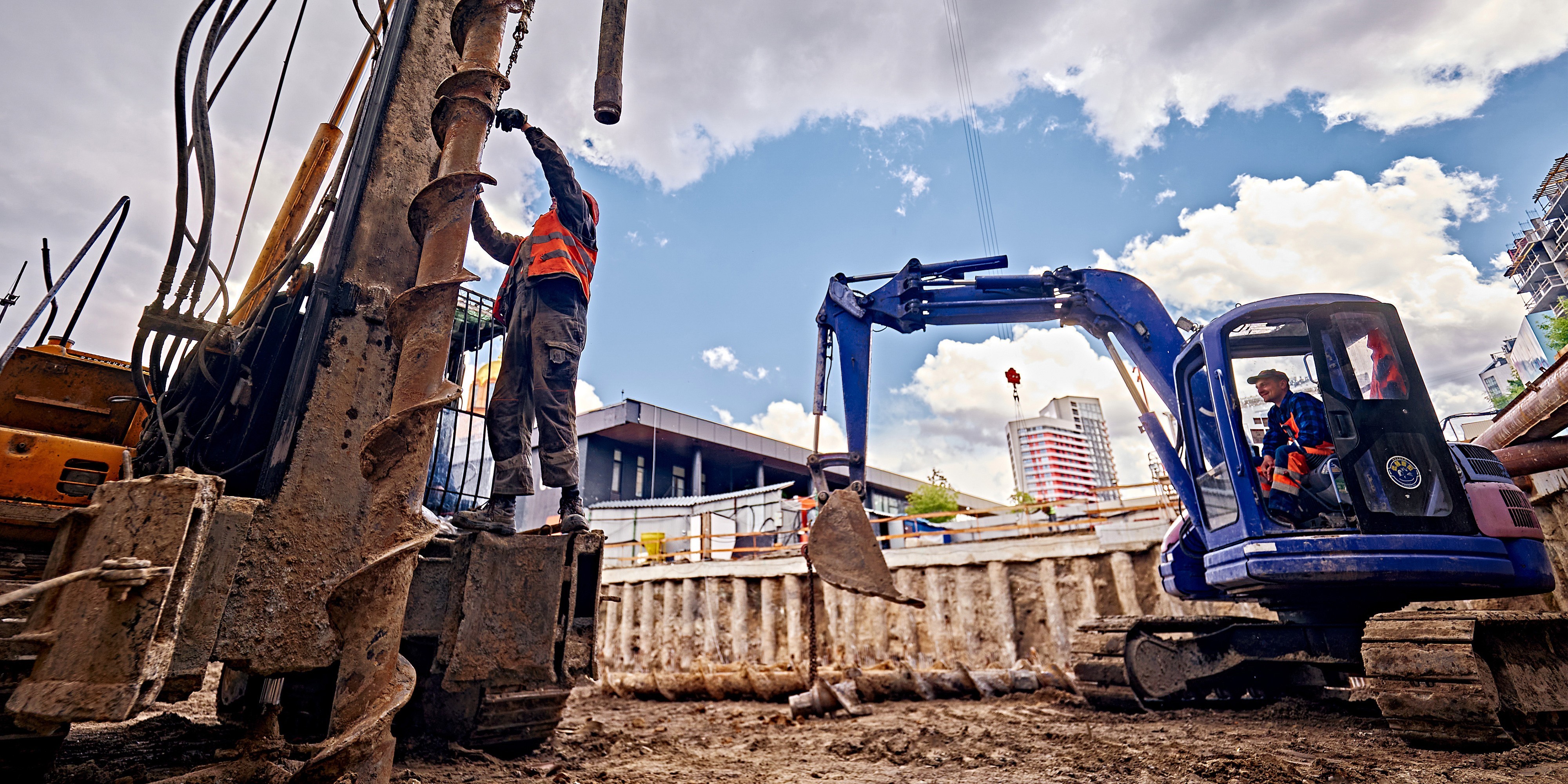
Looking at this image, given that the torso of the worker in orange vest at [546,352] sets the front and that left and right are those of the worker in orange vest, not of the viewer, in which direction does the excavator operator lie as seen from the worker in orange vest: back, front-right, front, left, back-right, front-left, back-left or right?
back-left

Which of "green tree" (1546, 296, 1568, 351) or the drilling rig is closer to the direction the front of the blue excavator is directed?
the drilling rig

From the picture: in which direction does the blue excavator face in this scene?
to the viewer's left

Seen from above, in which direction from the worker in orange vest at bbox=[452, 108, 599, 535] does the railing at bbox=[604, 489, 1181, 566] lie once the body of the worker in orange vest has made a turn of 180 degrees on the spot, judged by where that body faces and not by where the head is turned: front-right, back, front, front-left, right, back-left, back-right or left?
front

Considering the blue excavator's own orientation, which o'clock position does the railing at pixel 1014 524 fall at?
The railing is roughly at 2 o'clock from the blue excavator.

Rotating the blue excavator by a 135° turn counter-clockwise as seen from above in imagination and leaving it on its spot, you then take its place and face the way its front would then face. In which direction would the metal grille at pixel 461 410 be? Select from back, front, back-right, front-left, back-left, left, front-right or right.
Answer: right

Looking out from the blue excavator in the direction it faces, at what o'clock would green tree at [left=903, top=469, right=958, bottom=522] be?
The green tree is roughly at 2 o'clock from the blue excavator.

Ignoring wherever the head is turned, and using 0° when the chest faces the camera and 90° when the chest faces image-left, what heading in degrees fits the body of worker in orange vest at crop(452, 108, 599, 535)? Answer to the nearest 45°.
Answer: approximately 45°
